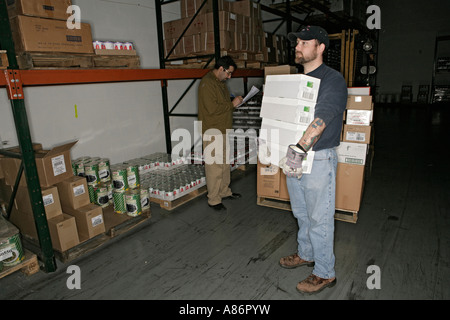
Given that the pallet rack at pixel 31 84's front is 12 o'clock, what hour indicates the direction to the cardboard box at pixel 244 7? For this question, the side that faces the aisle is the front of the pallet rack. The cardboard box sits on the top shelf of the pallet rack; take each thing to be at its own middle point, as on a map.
The cardboard box is roughly at 9 o'clock from the pallet rack.

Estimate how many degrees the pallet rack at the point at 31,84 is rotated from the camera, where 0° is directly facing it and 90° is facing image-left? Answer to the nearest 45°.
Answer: approximately 315°

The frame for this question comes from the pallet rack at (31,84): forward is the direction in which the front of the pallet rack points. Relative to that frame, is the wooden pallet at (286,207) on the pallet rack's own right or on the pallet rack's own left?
on the pallet rack's own left

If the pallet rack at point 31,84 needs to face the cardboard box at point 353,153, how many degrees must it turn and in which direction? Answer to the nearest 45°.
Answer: approximately 45° to its left

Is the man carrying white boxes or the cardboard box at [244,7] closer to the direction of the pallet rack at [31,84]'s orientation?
the man carrying white boxes

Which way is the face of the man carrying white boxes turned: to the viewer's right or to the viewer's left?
to the viewer's left
